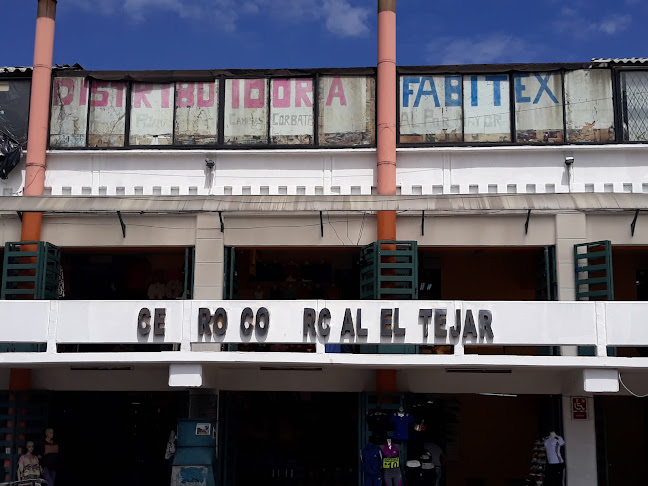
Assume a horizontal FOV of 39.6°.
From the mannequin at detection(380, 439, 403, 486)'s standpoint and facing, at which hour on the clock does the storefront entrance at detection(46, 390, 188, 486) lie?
The storefront entrance is roughly at 4 o'clock from the mannequin.

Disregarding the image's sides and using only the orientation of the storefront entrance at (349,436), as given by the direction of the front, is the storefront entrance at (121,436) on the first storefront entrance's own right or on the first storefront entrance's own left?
on the first storefront entrance's own right

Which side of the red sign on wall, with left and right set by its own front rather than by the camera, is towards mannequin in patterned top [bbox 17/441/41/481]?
right

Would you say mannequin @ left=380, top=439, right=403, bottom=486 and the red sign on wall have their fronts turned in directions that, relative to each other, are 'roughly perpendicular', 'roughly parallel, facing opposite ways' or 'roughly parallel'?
roughly parallel

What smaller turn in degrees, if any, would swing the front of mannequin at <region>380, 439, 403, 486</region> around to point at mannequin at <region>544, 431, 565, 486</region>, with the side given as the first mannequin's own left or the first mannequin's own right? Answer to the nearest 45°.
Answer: approximately 90° to the first mannequin's own left

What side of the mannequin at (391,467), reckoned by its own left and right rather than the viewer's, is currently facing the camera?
front

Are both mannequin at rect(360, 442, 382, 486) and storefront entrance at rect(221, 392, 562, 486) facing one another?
no

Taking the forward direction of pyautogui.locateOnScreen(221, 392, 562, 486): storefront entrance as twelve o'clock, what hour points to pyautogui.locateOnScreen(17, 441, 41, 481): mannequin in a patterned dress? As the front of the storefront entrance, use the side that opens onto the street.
The mannequin in a patterned dress is roughly at 2 o'clock from the storefront entrance.

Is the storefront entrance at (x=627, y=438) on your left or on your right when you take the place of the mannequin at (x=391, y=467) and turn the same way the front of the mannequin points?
on your left

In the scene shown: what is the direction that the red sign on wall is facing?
toward the camera

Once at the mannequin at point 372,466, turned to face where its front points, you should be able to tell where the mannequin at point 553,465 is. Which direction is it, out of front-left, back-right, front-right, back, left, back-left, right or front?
left

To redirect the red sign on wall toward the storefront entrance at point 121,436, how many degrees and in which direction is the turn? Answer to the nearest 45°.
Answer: approximately 90° to its right

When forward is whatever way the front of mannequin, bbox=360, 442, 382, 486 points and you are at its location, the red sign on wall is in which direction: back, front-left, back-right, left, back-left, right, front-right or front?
left

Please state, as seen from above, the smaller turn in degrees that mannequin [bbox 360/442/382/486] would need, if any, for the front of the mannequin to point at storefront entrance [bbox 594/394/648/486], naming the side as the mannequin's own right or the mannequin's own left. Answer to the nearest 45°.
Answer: approximately 135° to the mannequin's own left

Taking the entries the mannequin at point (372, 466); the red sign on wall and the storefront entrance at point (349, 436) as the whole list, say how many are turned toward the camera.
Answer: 3

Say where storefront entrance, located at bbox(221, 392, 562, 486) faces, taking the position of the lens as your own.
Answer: facing the viewer

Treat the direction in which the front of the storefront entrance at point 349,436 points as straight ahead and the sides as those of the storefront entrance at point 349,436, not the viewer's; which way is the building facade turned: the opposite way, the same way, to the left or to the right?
the same way

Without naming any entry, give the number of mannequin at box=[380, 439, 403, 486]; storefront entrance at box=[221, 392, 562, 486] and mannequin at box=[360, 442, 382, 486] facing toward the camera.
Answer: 3

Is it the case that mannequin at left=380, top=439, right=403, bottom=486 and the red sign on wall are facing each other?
no

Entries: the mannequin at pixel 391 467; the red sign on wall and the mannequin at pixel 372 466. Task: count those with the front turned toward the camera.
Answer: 3

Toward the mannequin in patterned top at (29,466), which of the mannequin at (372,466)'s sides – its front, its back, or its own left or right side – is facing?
right

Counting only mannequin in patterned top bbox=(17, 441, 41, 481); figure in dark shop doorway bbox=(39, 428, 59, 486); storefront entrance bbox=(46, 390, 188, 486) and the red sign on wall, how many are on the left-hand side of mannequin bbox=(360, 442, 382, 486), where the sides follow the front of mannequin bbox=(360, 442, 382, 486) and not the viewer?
1
